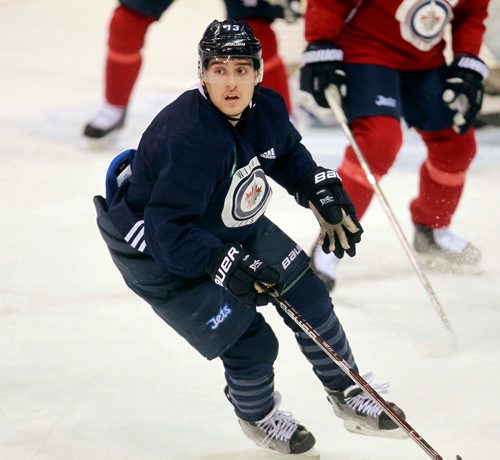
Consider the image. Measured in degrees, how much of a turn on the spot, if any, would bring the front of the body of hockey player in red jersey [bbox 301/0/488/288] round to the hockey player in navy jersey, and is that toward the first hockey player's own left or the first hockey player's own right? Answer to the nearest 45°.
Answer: approximately 45° to the first hockey player's own right

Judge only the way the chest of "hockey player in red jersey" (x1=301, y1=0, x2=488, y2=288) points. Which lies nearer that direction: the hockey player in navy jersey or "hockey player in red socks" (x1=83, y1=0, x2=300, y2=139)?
the hockey player in navy jersey

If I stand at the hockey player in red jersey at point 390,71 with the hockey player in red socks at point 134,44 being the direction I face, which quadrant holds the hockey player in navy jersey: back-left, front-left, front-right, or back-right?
back-left

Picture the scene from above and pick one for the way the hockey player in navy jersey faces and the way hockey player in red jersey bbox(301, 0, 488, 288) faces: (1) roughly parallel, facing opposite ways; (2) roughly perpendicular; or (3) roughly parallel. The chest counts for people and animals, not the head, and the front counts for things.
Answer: roughly parallel

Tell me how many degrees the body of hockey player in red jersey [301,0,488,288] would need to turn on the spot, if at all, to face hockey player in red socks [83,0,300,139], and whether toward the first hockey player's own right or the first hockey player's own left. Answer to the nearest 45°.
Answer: approximately 180°

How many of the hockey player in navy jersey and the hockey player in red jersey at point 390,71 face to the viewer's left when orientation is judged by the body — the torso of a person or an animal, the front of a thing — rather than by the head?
0

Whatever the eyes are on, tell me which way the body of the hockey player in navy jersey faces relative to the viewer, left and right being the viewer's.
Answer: facing the viewer and to the right of the viewer
